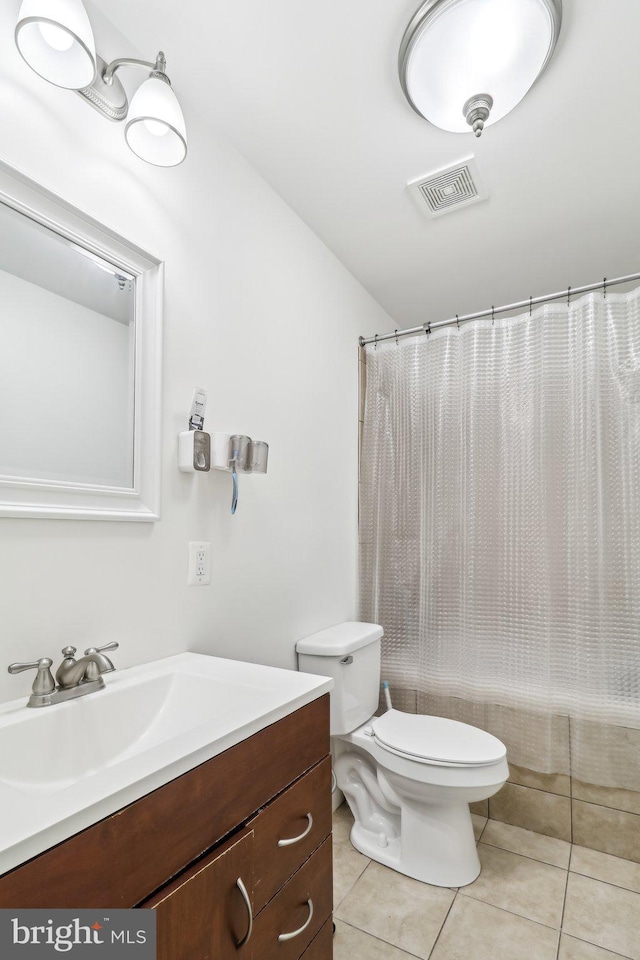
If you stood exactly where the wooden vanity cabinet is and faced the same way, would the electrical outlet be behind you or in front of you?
behind

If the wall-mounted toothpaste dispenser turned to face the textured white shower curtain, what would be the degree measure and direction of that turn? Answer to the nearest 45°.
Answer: approximately 45° to its left

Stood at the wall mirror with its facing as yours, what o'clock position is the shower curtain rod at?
The shower curtain rod is roughly at 10 o'clock from the wall mirror.

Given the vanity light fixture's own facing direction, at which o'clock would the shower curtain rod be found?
The shower curtain rod is roughly at 10 o'clock from the vanity light fixture.

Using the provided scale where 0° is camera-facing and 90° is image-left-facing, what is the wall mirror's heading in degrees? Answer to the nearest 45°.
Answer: approximately 315°

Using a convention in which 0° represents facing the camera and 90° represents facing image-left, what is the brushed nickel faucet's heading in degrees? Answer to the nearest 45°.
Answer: approximately 315°
